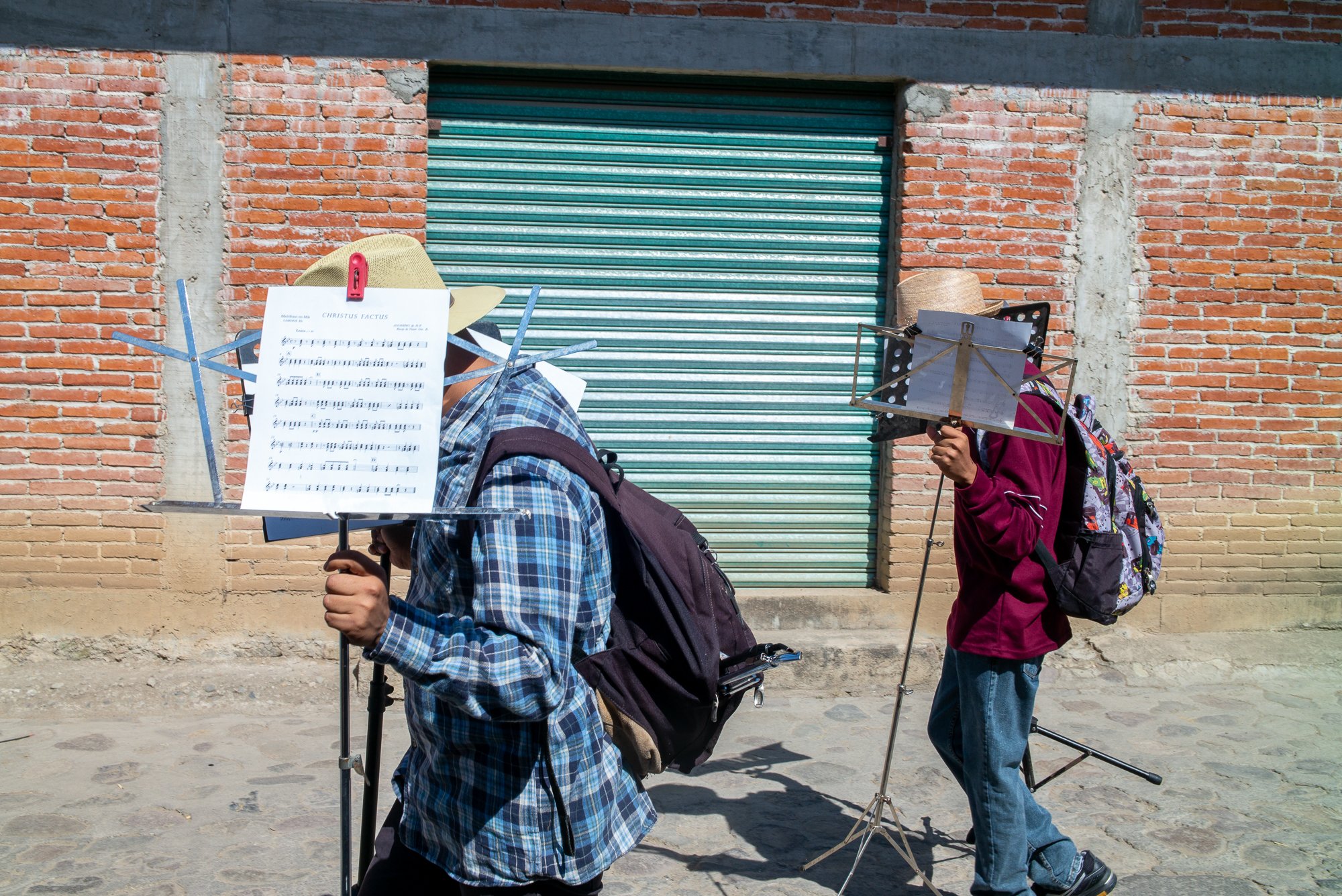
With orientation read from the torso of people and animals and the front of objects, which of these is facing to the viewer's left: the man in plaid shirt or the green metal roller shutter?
the man in plaid shirt

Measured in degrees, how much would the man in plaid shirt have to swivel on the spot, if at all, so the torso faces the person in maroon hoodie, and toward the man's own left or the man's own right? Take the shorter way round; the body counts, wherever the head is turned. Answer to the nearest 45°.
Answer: approximately 135° to the man's own right

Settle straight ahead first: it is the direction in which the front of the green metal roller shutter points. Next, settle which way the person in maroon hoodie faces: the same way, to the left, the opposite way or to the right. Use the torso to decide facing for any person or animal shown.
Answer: to the right

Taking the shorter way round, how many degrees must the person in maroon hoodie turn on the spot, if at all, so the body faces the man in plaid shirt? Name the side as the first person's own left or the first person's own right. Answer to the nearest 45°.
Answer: approximately 45° to the first person's own left

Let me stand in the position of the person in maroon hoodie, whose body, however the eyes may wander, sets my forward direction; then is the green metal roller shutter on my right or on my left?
on my right

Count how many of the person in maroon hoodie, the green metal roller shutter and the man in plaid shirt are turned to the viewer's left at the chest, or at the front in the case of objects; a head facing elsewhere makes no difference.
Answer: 2

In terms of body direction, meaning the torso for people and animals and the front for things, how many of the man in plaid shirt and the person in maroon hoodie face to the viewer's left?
2

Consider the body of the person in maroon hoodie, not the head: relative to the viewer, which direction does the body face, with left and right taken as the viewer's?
facing to the left of the viewer

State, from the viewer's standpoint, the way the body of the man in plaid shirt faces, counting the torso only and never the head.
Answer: to the viewer's left

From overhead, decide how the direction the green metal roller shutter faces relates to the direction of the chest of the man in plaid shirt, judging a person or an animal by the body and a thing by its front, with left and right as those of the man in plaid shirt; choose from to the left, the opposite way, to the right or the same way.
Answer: to the left

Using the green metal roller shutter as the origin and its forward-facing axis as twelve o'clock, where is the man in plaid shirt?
The man in plaid shirt is roughly at 12 o'clock from the green metal roller shutter.

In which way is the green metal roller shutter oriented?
toward the camera
